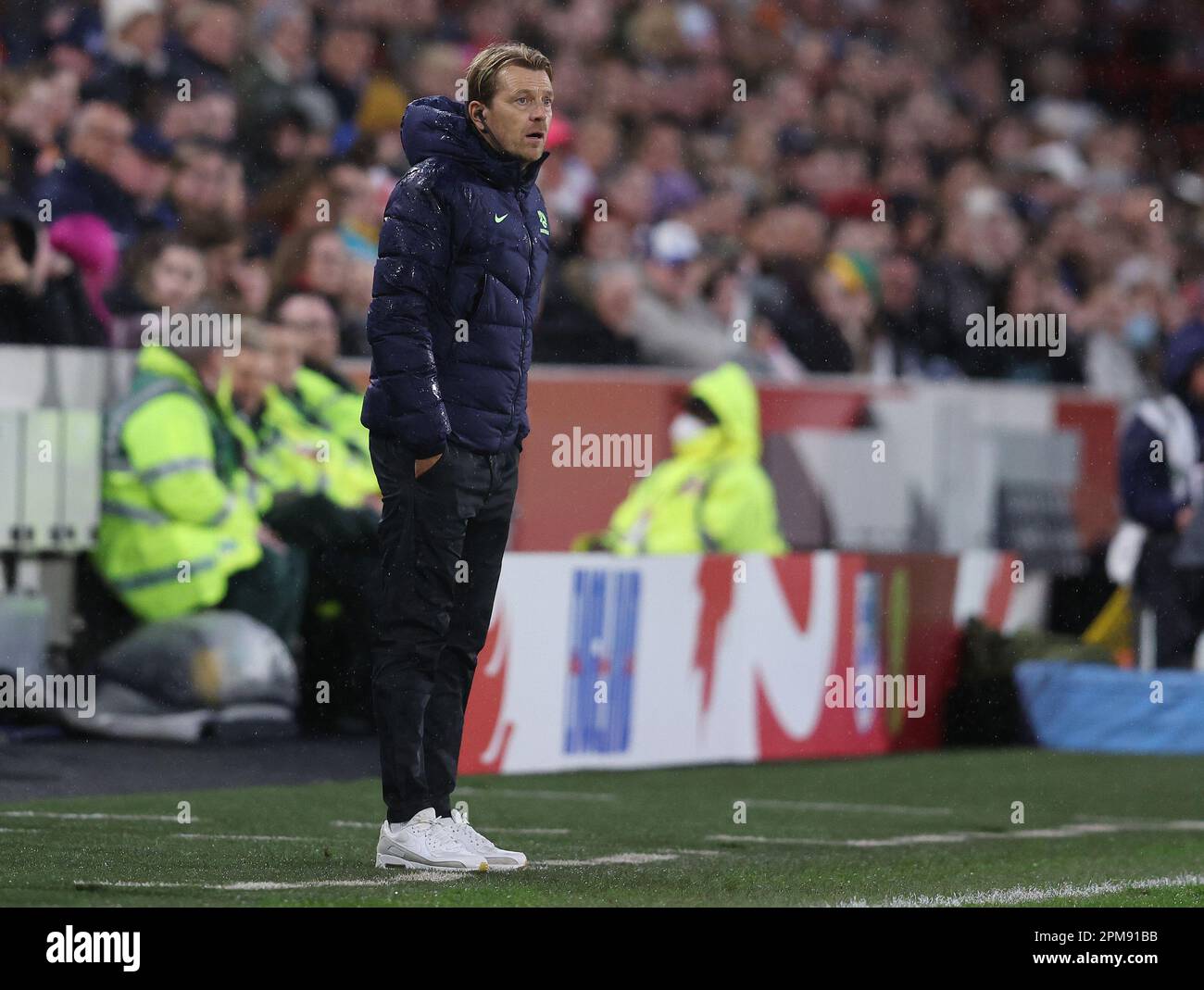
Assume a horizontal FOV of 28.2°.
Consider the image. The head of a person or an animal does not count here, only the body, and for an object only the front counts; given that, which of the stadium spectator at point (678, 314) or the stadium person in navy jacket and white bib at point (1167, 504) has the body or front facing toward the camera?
the stadium spectator at point (678, 314)

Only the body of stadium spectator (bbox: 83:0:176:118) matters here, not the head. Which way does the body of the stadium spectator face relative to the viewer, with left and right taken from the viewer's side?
facing the viewer and to the right of the viewer

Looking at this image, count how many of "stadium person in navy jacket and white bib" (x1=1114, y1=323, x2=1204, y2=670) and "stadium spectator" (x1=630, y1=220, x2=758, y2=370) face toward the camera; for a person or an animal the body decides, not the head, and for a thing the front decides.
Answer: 1

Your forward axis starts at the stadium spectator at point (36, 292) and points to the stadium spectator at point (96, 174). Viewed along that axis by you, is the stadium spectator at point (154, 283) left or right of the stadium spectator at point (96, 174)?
right

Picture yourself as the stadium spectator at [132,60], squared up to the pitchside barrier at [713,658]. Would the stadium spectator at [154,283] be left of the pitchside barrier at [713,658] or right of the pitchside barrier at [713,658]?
right

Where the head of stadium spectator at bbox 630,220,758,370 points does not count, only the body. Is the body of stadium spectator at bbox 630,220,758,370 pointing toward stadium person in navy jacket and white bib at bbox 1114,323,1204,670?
no

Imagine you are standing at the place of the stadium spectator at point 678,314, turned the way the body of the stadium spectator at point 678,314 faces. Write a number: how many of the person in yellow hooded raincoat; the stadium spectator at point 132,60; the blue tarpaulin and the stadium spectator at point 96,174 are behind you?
0

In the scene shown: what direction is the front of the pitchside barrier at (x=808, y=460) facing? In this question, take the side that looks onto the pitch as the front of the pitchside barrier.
toward the camera

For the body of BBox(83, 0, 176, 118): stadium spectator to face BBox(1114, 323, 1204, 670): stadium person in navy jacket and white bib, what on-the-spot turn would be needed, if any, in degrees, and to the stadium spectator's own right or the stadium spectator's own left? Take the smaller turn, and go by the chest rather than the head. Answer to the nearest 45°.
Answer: approximately 45° to the stadium spectator's own left

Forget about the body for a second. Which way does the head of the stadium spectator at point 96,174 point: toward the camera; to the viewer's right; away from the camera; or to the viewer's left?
toward the camera

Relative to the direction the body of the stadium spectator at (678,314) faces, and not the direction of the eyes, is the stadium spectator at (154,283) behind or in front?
in front

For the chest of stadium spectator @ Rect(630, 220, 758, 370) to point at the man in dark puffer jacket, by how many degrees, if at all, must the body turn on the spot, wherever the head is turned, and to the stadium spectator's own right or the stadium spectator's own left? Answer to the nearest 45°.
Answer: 0° — they already face them

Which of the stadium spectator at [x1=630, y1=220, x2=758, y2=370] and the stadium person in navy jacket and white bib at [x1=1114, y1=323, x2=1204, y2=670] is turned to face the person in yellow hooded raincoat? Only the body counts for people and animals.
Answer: the stadium spectator at [x1=630, y1=220, x2=758, y2=370]

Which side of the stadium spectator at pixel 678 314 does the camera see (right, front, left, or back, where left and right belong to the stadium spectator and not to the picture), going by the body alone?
front

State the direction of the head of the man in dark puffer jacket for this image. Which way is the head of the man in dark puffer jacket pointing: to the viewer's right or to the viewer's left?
to the viewer's right
